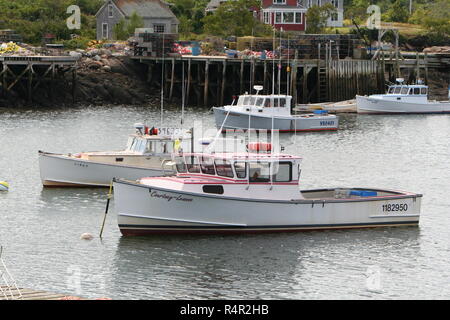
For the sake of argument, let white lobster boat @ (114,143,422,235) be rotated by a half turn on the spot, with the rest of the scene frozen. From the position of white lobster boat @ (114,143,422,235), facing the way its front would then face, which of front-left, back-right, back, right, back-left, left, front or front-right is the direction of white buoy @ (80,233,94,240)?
back

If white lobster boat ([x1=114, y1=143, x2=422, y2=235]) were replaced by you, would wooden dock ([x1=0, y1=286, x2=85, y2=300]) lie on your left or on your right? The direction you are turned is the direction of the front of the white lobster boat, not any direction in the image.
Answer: on your left

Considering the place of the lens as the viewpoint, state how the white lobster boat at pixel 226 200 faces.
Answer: facing to the left of the viewer

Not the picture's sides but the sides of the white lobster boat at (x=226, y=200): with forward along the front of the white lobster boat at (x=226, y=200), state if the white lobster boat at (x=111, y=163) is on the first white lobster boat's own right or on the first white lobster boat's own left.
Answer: on the first white lobster boat's own right
